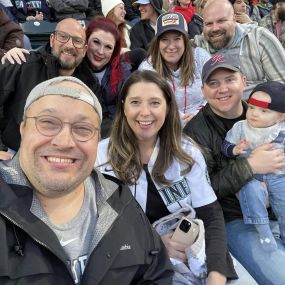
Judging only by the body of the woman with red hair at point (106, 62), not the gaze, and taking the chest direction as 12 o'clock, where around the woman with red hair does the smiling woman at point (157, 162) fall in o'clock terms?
The smiling woman is roughly at 12 o'clock from the woman with red hair.

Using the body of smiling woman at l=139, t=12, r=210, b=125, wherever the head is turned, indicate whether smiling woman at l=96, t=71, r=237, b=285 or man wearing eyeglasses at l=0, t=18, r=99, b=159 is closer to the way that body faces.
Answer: the smiling woman

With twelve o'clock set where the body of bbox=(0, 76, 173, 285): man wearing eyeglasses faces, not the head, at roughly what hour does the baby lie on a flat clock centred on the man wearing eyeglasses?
The baby is roughly at 8 o'clock from the man wearing eyeglasses.

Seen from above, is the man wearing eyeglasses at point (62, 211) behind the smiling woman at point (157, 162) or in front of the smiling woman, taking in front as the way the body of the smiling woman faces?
in front

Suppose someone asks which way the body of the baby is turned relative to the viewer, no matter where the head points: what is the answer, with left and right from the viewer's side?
facing the viewer and to the left of the viewer

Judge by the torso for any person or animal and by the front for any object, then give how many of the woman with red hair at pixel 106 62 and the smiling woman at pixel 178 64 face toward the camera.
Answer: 2

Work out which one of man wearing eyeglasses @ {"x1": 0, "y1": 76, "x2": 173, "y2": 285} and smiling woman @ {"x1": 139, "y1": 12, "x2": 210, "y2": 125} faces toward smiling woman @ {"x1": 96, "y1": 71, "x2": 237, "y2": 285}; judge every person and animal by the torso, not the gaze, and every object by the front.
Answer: smiling woman @ {"x1": 139, "y1": 12, "x2": 210, "y2": 125}

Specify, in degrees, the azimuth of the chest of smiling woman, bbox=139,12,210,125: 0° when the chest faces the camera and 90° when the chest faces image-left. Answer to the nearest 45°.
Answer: approximately 0°

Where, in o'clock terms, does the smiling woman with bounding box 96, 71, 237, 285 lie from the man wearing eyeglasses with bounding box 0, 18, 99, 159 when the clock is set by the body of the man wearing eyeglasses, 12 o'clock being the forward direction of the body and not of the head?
The smiling woman is roughly at 11 o'clock from the man wearing eyeglasses.
